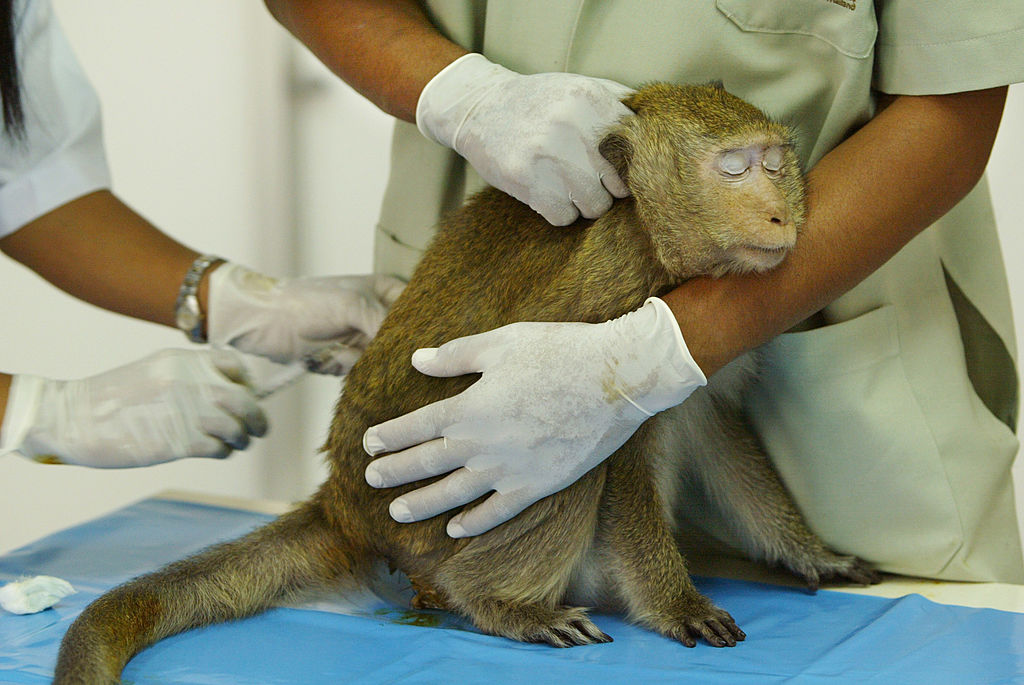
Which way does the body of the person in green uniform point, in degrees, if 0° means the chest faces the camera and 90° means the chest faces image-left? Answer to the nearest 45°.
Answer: approximately 0°

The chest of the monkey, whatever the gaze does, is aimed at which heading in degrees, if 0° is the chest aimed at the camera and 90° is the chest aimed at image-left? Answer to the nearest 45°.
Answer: approximately 270°

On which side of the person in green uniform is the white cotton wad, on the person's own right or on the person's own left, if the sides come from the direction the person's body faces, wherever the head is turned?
on the person's own right
